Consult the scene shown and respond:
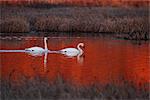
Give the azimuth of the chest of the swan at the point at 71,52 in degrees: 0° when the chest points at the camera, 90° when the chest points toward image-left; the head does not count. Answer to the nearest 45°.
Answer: approximately 270°
